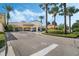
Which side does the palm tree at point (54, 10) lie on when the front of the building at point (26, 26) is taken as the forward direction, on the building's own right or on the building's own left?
on the building's own left

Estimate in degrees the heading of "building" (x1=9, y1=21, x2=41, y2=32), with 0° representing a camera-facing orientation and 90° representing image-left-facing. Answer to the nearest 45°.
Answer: approximately 0°
